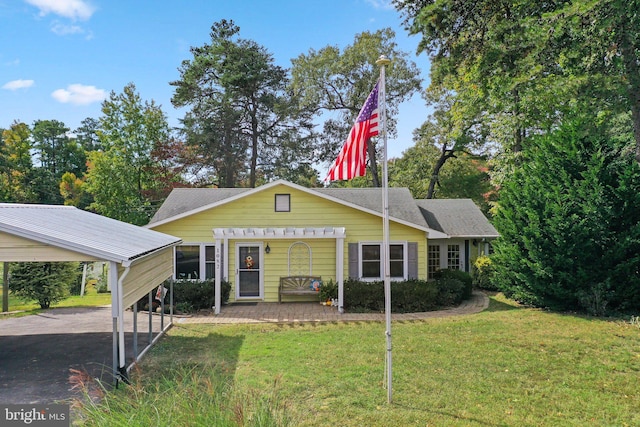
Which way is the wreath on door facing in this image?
toward the camera

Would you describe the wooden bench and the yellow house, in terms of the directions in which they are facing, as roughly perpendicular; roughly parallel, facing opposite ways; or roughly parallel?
roughly parallel

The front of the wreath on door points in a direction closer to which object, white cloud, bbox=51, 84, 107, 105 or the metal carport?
the metal carport

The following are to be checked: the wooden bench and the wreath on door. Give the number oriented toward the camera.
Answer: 2

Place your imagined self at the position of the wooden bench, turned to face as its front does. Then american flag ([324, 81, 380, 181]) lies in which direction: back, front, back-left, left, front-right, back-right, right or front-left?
front

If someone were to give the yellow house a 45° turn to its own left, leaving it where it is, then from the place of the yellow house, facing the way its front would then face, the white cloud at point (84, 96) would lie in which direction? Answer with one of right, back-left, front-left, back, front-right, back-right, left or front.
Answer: back

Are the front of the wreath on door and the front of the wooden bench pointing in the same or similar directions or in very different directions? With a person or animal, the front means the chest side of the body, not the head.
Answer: same or similar directions

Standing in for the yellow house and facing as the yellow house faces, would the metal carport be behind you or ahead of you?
ahead

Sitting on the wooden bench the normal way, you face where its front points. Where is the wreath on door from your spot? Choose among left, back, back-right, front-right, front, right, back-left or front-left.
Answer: right

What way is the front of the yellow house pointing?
toward the camera

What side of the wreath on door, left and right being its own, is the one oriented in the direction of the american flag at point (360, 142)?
front

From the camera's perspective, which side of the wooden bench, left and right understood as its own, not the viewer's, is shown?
front
